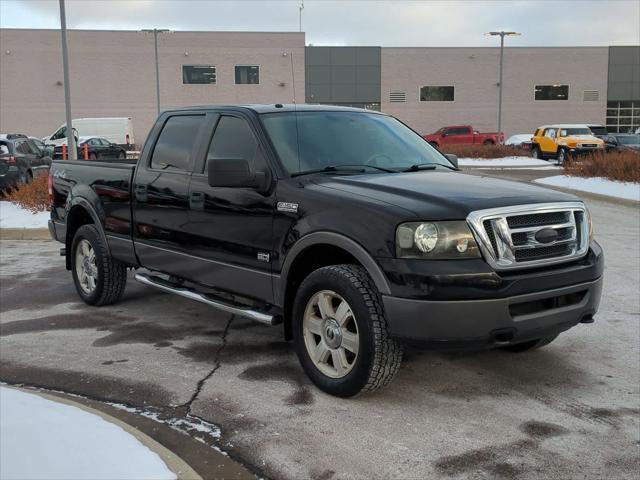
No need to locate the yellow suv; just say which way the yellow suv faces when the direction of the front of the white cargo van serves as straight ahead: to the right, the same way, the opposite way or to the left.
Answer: to the left

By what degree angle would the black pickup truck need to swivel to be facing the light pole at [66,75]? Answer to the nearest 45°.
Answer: approximately 180°

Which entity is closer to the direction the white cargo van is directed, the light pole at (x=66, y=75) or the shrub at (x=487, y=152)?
the light pole

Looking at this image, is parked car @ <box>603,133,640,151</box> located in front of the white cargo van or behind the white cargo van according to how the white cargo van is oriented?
behind

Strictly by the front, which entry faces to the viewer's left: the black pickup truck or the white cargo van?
the white cargo van

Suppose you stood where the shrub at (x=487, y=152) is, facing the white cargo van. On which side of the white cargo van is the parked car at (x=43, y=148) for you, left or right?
left

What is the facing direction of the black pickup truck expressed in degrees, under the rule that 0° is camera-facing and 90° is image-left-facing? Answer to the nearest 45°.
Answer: approximately 315°

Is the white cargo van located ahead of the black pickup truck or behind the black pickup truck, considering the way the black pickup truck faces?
behind

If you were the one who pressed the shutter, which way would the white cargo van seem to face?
facing to the left of the viewer

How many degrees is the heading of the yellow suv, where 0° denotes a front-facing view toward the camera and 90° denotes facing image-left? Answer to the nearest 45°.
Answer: approximately 315°
